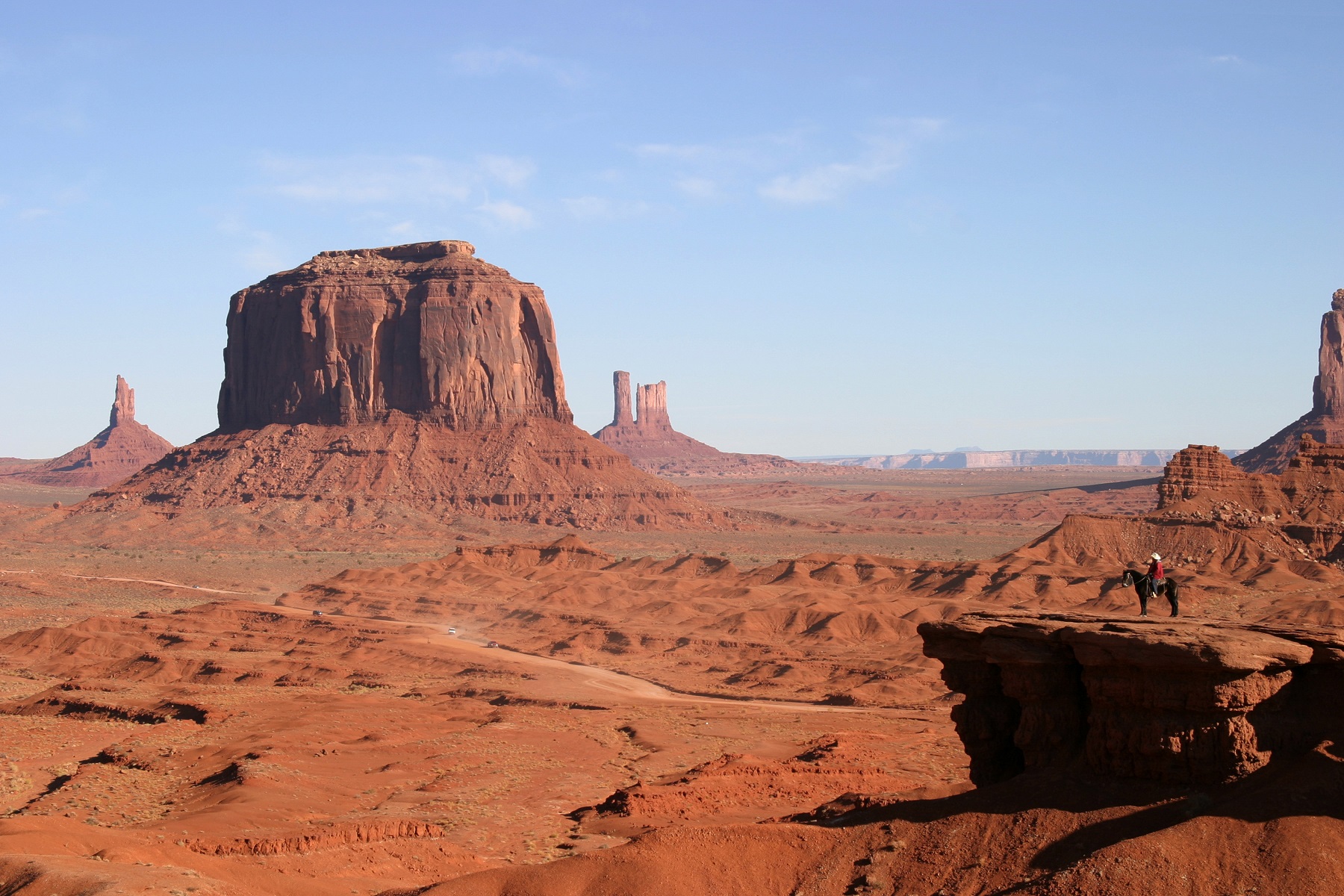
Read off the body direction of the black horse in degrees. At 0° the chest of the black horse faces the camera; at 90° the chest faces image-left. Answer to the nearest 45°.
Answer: approximately 90°
